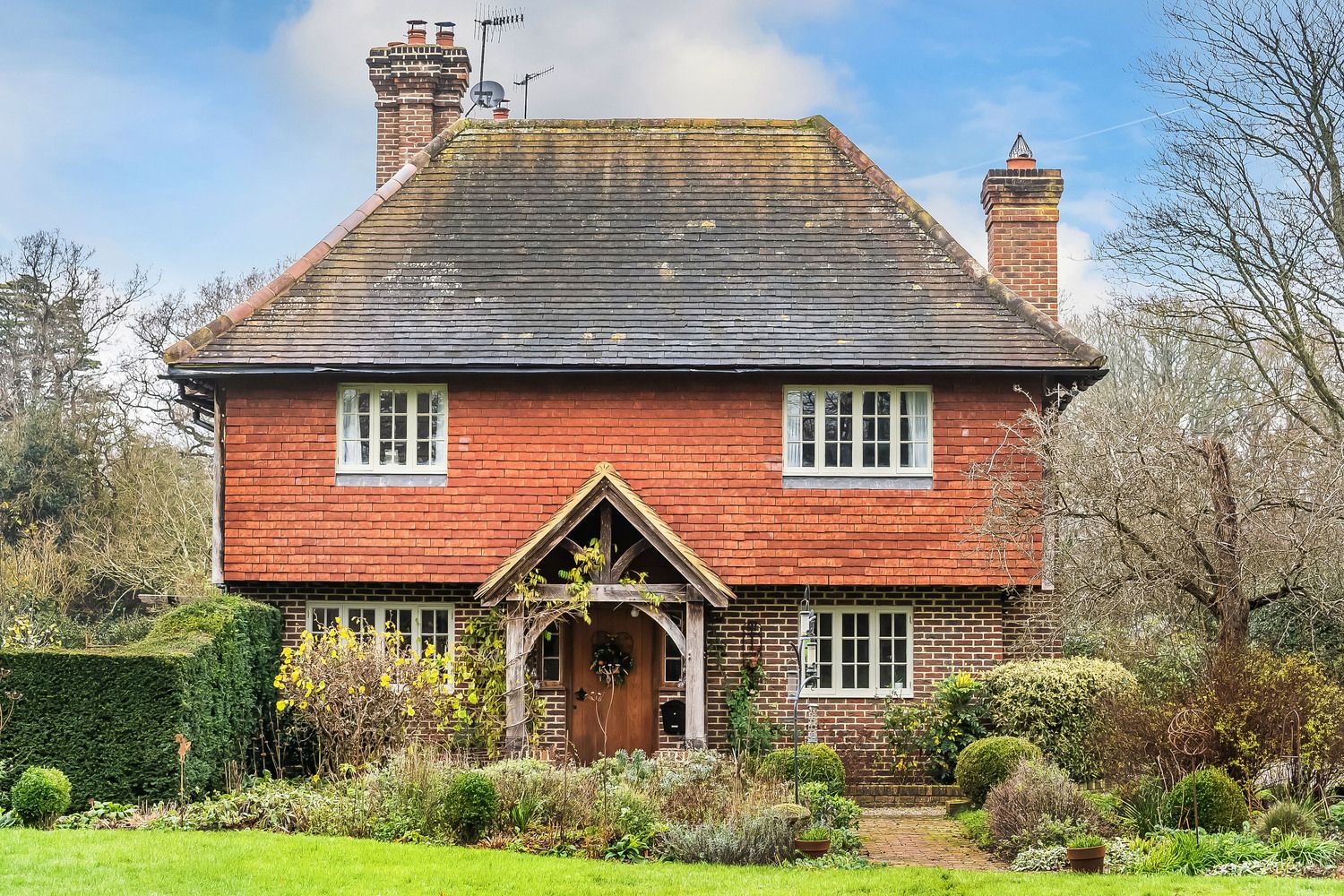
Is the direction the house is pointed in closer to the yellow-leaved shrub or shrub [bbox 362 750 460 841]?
the shrub

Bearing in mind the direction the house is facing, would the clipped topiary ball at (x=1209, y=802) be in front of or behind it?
in front

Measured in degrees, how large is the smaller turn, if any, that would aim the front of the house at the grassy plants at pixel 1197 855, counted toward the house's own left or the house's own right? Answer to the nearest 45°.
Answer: approximately 45° to the house's own left

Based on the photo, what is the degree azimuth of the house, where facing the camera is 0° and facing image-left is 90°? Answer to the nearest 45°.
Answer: approximately 0°

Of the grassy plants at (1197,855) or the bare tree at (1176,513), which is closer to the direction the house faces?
the grassy plants

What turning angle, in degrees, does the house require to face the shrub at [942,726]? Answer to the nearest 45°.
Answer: approximately 90° to its left

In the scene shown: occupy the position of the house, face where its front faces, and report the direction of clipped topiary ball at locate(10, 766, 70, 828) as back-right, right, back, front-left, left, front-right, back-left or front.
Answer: front-right

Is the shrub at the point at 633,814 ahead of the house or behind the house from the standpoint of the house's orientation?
ahead
